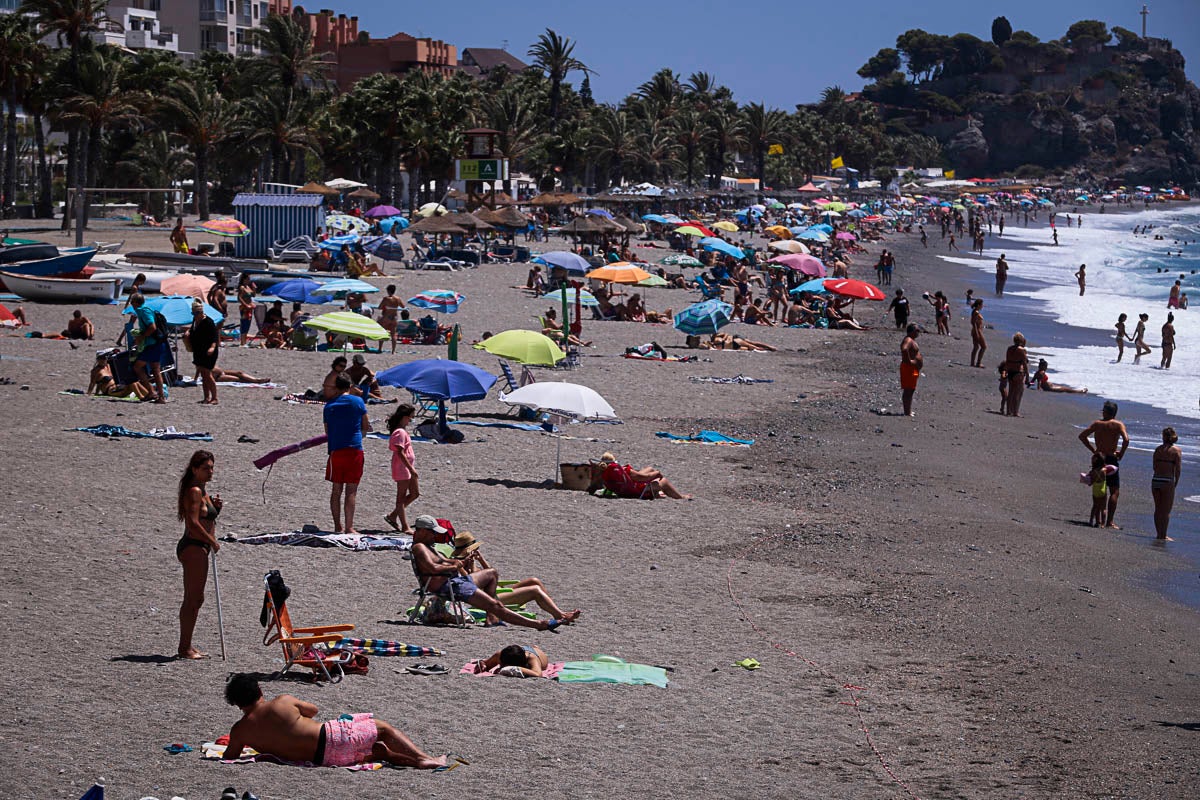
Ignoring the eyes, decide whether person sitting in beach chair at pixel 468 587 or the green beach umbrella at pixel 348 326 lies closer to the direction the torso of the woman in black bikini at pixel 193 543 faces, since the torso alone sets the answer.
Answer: the person sitting in beach chair

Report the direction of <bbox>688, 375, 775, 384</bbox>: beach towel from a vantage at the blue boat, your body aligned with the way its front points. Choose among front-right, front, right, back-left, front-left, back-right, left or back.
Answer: front-right

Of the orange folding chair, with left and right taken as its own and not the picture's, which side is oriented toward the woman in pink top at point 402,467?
left

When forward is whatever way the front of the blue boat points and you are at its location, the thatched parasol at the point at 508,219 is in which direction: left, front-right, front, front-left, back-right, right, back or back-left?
front-left

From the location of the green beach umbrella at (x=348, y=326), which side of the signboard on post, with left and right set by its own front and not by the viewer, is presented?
front

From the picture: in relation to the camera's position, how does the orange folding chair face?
facing to the right of the viewer

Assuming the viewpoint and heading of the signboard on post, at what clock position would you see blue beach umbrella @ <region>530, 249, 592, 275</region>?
The blue beach umbrella is roughly at 12 o'clock from the signboard on post.

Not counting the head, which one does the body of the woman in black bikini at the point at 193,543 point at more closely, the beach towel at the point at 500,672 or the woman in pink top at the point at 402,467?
the beach towel

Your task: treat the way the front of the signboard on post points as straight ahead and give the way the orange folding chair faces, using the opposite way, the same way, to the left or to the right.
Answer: to the left

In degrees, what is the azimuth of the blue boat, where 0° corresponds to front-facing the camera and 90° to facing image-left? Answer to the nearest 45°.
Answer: approximately 270°

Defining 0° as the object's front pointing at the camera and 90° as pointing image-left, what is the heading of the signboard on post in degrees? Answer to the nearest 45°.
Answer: approximately 0°

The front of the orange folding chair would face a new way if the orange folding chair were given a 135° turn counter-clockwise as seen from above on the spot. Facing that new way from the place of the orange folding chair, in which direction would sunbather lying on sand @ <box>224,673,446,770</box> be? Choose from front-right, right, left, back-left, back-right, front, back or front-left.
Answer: back-left

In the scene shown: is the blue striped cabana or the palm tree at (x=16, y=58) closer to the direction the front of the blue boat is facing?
the blue striped cabana
